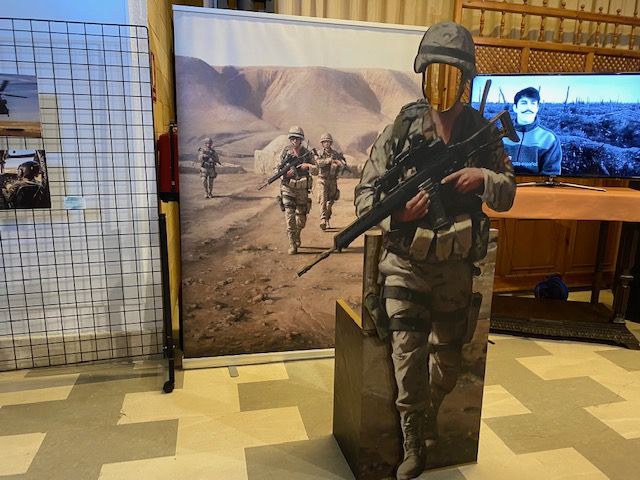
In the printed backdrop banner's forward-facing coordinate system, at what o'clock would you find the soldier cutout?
The soldier cutout is roughly at 11 o'clock from the printed backdrop banner.

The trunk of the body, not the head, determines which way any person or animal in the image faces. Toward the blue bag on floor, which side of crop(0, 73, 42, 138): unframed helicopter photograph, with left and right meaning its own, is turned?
left

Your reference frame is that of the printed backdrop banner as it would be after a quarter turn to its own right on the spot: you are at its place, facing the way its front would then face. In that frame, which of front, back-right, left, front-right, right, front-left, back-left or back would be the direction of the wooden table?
back

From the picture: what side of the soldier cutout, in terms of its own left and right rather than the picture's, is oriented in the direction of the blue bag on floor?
back

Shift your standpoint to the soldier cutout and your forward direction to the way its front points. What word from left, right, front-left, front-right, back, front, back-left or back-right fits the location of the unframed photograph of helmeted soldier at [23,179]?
right

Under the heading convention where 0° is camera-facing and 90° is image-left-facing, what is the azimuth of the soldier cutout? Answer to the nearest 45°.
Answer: approximately 0°

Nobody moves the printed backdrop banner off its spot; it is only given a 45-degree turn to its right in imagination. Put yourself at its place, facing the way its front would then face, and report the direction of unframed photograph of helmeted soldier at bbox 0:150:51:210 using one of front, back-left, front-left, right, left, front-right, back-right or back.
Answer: front-right

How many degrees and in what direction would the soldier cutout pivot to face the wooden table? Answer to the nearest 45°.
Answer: approximately 135° to its left

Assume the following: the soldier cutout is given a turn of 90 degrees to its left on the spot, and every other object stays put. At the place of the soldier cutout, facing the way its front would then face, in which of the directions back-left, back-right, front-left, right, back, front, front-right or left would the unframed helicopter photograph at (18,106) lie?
back

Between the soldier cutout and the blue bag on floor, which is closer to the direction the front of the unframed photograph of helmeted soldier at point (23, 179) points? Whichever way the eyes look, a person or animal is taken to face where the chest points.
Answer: the soldier cutout
